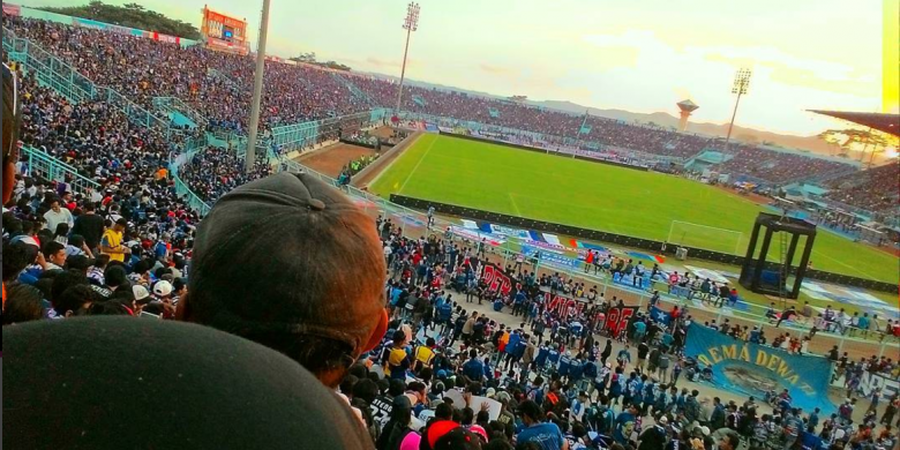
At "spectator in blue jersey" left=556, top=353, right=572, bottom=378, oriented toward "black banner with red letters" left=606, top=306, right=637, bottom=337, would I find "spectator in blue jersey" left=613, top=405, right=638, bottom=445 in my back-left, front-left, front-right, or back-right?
back-right

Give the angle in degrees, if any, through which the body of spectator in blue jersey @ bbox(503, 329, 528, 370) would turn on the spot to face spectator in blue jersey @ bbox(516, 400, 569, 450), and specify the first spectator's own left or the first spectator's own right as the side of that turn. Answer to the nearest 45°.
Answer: approximately 135° to the first spectator's own right

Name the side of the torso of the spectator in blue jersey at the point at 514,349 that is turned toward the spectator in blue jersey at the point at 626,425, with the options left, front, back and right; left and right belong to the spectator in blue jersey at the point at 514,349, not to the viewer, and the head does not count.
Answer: back

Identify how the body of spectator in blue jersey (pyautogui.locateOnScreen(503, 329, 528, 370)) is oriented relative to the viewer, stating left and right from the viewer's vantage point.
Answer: facing away from the viewer and to the right of the viewer

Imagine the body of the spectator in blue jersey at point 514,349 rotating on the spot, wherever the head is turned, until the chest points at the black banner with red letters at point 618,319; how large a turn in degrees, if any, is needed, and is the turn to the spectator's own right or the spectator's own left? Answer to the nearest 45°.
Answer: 0° — they already face it

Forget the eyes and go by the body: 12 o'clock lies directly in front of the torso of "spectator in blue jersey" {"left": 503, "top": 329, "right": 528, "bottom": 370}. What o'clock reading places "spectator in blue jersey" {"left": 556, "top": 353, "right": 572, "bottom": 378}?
"spectator in blue jersey" {"left": 556, "top": 353, "right": 572, "bottom": 378} is roughly at 4 o'clock from "spectator in blue jersey" {"left": 503, "top": 329, "right": 528, "bottom": 370}.

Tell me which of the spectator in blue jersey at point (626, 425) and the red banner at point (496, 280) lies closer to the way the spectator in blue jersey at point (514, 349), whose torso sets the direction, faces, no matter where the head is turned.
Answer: the red banner

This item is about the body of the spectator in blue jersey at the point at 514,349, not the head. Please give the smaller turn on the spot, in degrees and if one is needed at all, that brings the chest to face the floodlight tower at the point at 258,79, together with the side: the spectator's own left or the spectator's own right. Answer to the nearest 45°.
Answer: approximately 90° to the spectator's own left

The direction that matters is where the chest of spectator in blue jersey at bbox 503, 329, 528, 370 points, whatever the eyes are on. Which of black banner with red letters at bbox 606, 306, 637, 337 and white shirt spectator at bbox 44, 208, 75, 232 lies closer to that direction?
the black banner with red letters
